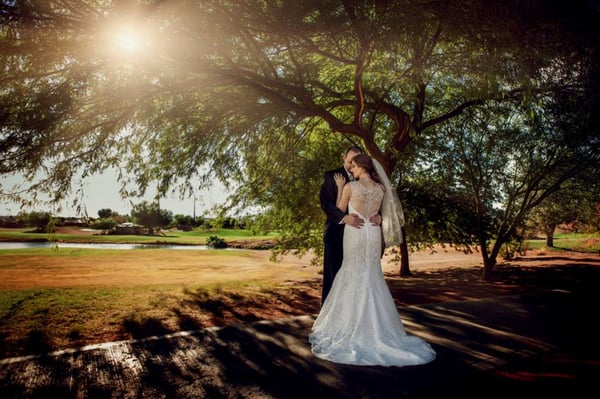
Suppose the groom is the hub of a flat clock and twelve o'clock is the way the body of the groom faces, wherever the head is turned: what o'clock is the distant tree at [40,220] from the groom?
The distant tree is roughly at 5 o'clock from the groom.

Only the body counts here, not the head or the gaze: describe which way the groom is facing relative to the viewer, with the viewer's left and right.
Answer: facing the viewer and to the right of the viewer

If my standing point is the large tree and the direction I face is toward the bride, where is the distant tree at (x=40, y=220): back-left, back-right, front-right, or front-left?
back-right

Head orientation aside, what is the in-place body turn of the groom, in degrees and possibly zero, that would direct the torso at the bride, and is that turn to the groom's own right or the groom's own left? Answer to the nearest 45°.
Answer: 0° — they already face them
